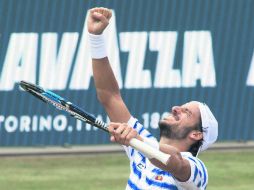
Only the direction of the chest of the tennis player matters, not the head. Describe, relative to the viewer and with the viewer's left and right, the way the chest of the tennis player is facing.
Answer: facing the viewer and to the left of the viewer
